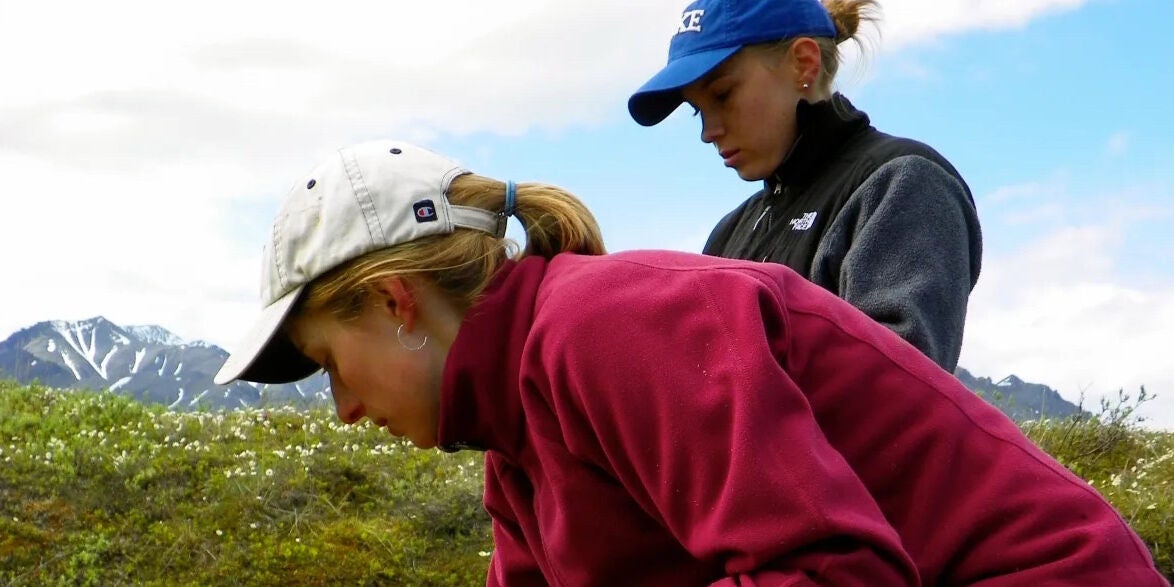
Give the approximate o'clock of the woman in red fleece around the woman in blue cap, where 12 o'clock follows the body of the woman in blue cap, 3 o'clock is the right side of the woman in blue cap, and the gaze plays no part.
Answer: The woman in red fleece is roughly at 11 o'clock from the woman in blue cap.

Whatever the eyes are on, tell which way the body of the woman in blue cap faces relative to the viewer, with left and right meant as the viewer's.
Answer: facing the viewer and to the left of the viewer

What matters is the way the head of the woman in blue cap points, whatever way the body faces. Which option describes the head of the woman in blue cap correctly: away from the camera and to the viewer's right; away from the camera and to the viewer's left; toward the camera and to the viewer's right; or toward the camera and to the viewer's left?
toward the camera and to the viewer's left
